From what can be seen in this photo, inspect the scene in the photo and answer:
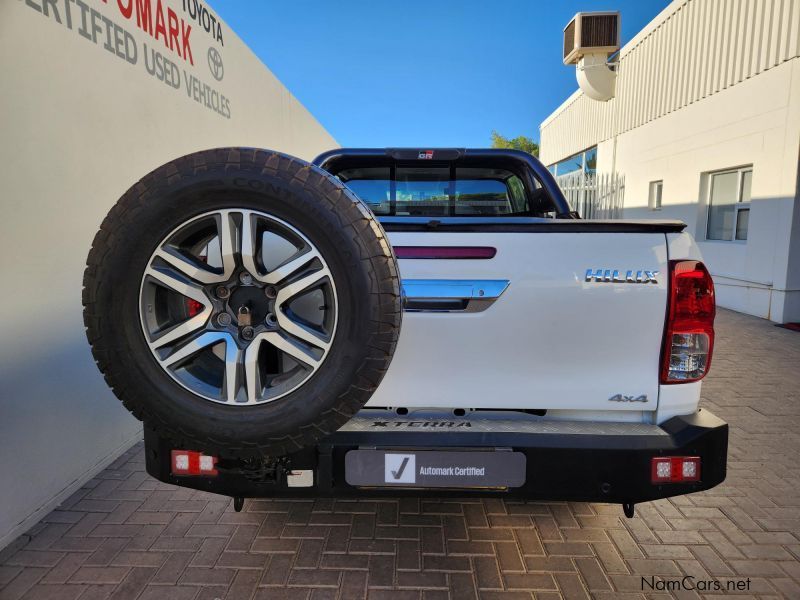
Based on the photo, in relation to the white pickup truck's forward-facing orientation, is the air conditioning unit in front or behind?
in front

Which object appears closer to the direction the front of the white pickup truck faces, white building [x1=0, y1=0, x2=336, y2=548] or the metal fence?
the metal fence

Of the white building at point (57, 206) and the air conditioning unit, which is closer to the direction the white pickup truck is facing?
the air conditioning unit

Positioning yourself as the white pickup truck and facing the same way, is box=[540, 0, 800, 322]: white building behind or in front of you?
in front

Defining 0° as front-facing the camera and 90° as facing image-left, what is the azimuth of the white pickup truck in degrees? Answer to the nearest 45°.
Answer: approximately 180°

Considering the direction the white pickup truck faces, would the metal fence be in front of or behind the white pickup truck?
in front
